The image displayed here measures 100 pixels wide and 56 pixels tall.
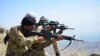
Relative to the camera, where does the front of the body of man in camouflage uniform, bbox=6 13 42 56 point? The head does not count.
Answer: to the viewer's right
